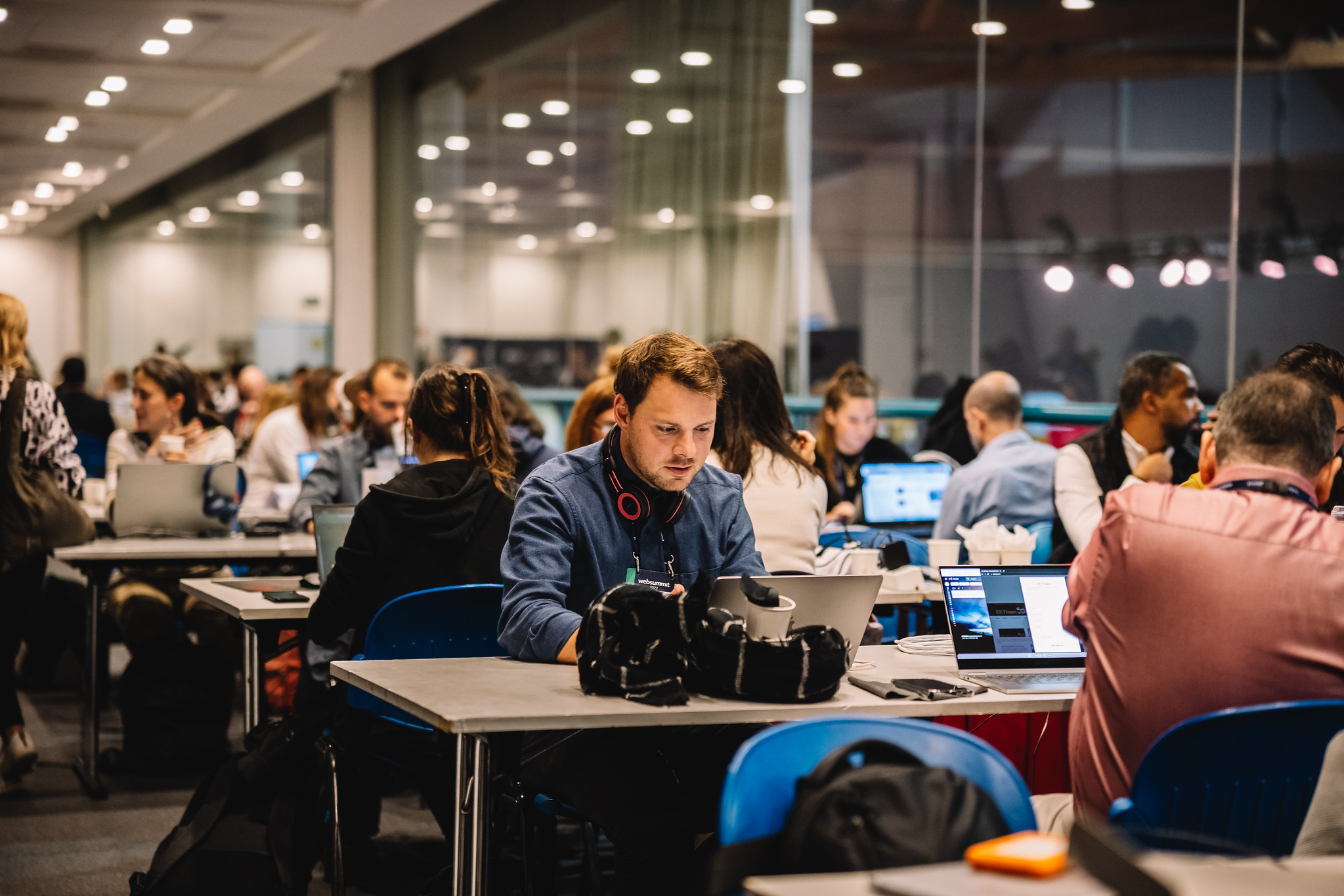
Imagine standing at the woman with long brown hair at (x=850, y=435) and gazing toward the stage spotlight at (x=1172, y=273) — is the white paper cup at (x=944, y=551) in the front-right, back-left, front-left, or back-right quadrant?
back-right

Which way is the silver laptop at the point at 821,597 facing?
away from the camera

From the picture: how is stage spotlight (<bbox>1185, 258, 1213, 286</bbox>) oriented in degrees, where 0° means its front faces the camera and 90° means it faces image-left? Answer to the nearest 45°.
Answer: approximately 0°

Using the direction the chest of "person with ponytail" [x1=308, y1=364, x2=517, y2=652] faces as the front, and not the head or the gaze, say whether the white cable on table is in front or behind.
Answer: behind

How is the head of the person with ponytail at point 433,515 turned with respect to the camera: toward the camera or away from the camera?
away from the camera

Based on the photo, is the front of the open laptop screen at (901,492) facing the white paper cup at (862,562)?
yes

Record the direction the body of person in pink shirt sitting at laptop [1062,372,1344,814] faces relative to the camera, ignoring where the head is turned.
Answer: away from the camera

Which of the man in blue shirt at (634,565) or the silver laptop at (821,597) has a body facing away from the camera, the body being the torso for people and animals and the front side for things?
the silver laptop

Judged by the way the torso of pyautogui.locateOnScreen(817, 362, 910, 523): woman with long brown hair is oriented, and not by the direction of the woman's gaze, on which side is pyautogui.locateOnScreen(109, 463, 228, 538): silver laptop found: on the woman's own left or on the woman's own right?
on the woman's own right

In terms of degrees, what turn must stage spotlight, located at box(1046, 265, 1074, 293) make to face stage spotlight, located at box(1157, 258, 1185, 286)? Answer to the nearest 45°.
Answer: approximately 45° to its left

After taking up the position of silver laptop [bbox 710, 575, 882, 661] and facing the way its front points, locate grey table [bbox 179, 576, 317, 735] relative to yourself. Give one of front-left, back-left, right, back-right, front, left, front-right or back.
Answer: front-left
